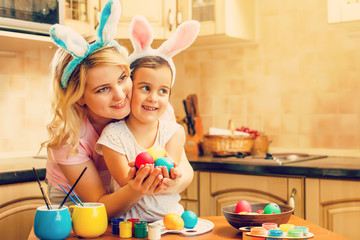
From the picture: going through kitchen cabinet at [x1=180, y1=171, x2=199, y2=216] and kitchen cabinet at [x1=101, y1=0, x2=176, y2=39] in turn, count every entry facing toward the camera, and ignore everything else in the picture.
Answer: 2

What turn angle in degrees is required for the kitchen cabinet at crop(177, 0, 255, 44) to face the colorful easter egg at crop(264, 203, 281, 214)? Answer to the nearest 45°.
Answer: approximately 45° to its left

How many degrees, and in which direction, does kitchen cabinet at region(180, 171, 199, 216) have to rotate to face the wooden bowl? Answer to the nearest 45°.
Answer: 0° — it already faces it

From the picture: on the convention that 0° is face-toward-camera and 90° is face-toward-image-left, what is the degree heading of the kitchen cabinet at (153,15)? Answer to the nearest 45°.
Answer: approximately 0°

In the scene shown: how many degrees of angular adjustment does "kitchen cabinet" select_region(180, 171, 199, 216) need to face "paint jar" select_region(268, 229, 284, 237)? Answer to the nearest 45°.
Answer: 0° — it already faces it

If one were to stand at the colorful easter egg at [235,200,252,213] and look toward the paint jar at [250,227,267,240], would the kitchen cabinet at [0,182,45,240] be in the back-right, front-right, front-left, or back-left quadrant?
back-right

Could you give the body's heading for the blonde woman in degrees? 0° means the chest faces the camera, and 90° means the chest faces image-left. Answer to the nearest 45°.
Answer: approximately 315°

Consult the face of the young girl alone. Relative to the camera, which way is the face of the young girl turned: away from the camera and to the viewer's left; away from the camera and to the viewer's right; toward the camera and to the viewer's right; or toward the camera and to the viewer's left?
toward the camera and to the viewer's right

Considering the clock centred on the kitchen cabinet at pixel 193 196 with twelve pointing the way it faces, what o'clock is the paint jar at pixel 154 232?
The paint jar is roughly at 12 o'clock from the kitchen cabinet.
